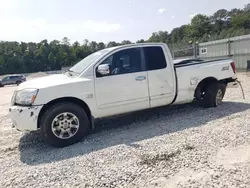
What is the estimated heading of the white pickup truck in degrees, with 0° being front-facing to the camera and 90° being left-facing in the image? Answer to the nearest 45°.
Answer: approximately 45°
